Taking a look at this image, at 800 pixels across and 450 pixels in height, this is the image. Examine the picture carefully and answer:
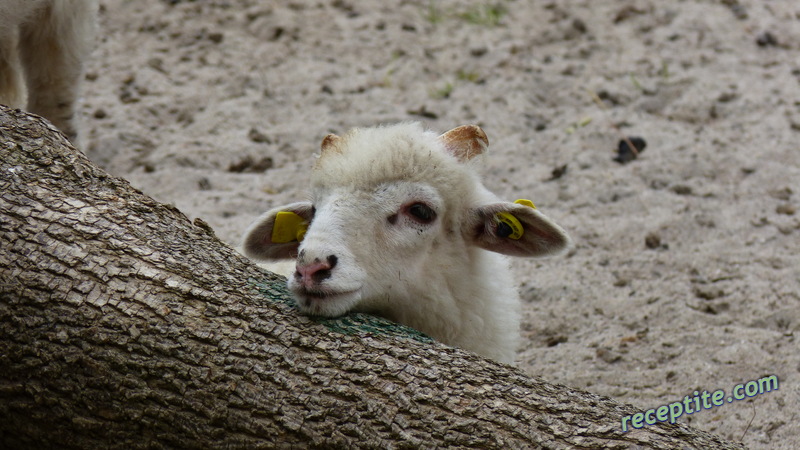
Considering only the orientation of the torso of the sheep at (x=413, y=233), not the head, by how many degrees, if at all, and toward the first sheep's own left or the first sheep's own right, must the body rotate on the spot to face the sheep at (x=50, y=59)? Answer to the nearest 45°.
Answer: approximately 90° to the first sheep's own right

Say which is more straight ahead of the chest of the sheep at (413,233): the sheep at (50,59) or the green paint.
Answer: the green paint

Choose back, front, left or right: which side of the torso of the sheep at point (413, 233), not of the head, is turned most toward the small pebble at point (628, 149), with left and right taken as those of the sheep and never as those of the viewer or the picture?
back

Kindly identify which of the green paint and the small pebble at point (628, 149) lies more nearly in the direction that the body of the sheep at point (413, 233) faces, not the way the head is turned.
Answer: the green paint

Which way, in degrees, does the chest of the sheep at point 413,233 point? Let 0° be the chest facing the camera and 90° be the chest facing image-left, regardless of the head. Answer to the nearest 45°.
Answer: approximately 45°

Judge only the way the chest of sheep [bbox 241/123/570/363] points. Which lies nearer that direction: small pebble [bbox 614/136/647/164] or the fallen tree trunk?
the fallen tree trunk

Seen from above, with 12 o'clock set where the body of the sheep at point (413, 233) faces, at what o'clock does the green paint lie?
The green paint is roughly at 11 o'clock from the sheep.

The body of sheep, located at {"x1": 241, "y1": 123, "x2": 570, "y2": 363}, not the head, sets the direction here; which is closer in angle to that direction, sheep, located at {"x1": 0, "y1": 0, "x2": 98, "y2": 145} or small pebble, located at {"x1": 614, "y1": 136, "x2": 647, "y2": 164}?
the sheep
